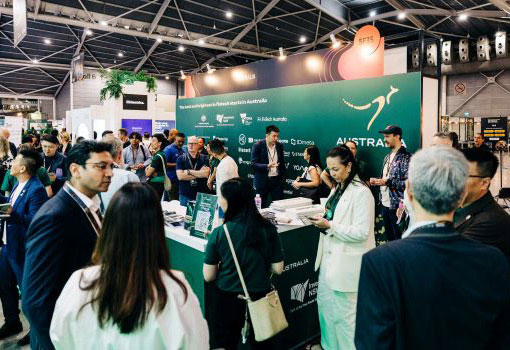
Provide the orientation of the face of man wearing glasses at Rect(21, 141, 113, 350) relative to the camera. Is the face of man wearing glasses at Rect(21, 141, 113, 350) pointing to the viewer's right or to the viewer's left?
to the viewer's right

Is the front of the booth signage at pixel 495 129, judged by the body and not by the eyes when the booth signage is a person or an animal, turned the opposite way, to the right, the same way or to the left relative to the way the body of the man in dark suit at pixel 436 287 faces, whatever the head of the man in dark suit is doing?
the opposite way

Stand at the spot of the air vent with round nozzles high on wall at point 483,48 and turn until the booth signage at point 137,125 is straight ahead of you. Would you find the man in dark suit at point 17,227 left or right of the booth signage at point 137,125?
left

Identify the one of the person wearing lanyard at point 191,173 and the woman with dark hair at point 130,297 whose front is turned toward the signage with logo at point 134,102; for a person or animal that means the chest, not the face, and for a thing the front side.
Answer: the woman with dark hair

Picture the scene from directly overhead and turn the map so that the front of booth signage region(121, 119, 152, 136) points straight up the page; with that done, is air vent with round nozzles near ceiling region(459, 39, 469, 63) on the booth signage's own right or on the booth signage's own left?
on the booth signage's own left

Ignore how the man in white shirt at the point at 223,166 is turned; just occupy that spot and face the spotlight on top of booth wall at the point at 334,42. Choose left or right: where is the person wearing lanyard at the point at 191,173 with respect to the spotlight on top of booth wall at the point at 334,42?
left

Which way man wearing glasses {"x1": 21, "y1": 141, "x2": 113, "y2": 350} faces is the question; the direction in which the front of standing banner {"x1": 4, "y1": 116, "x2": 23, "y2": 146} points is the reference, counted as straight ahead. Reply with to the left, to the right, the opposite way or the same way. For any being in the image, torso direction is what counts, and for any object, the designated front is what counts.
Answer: to the left

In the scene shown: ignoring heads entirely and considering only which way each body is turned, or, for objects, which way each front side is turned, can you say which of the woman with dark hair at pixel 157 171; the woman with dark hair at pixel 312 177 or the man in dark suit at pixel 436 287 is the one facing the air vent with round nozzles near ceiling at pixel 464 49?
the man in dark suit

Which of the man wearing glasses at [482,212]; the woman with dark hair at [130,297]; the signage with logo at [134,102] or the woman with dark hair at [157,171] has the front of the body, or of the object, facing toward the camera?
the signage with logo

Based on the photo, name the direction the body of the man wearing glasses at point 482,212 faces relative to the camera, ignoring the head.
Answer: to the viewer's left

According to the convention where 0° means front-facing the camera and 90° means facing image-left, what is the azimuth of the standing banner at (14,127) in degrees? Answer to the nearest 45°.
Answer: approximately 0°

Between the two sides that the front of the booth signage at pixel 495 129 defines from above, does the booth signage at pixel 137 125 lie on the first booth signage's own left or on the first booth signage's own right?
on the first booth signage's own right

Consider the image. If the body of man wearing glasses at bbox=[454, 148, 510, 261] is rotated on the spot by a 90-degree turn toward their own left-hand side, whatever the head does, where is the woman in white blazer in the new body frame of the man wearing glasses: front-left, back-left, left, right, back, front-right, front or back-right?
back-right

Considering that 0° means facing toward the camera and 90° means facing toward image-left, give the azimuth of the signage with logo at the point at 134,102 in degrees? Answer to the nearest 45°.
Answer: approximately 0°

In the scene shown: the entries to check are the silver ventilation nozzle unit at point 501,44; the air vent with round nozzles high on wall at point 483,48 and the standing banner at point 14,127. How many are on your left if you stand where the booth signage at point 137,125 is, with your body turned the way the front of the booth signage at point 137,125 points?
2

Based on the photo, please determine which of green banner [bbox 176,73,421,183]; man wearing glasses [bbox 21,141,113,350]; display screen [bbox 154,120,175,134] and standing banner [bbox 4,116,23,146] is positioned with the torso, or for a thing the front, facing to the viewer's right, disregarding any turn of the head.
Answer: the man wearing glasses
